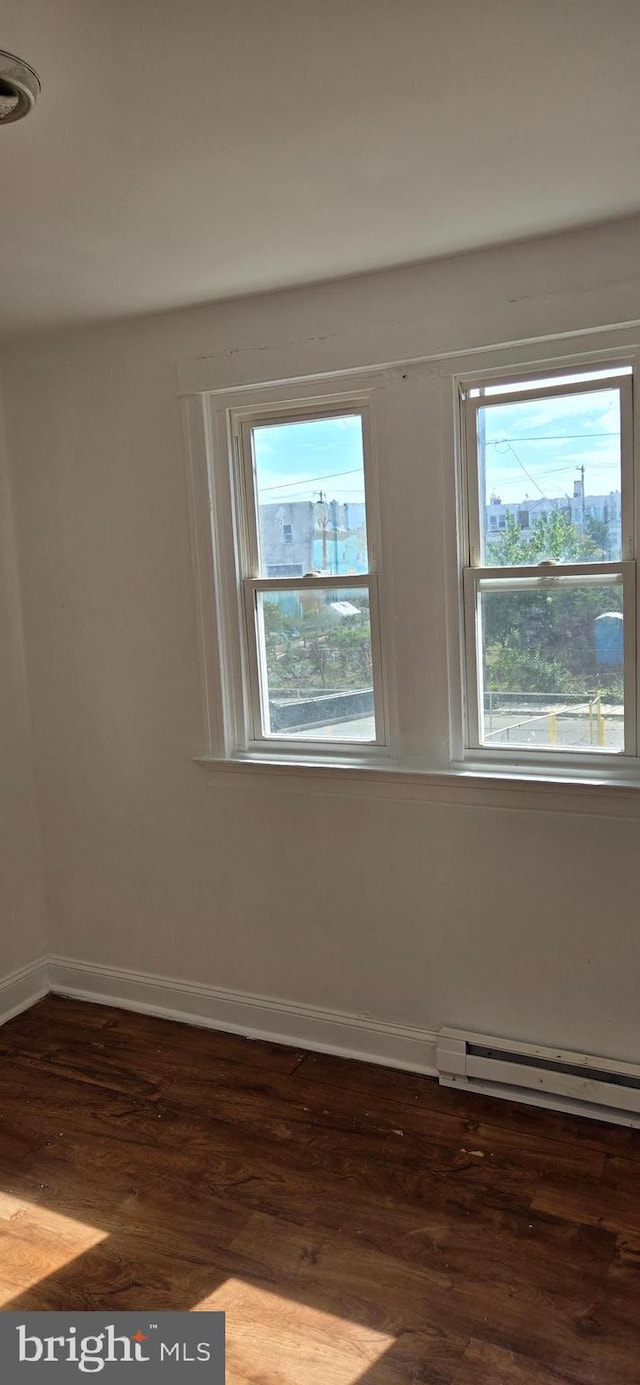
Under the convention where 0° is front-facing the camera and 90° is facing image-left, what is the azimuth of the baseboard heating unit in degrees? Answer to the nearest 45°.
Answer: approximately 45°
